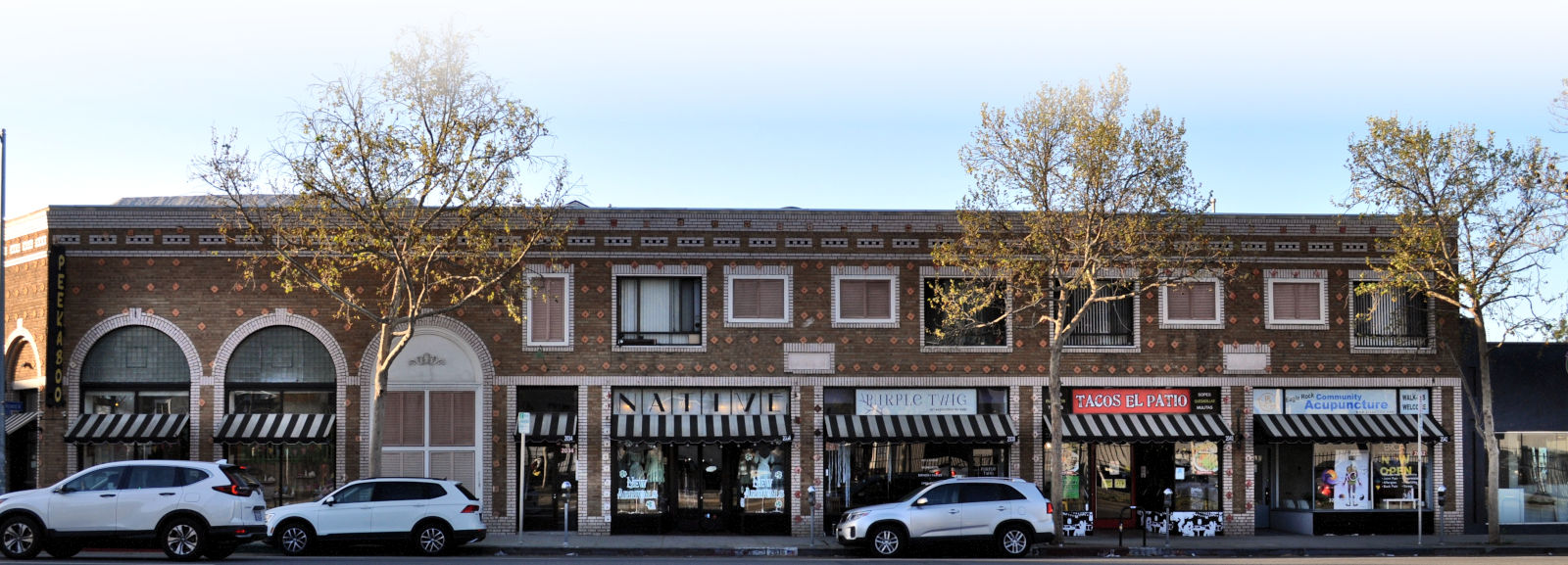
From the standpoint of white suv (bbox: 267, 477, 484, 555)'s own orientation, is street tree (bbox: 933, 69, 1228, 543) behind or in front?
behind

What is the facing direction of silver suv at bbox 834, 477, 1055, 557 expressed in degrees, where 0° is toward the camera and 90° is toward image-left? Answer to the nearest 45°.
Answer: approximately 90°

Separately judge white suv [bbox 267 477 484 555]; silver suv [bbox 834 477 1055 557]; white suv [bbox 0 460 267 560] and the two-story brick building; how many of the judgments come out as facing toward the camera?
1

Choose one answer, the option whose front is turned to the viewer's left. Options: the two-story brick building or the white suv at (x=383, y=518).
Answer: the white suv

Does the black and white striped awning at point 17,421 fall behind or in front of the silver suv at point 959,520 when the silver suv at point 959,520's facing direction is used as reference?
in front

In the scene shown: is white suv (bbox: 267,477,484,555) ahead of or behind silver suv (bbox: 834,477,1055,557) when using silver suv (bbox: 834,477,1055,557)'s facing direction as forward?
ahead

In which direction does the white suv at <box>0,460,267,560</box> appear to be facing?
to the viewer's left

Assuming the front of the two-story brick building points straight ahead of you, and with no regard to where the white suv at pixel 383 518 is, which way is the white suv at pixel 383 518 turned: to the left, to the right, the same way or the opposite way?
to the right

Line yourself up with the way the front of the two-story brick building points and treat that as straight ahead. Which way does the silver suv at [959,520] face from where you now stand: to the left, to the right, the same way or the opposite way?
to the right

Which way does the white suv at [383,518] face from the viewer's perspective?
to the viewer's left

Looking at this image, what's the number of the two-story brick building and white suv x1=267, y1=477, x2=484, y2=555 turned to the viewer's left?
1

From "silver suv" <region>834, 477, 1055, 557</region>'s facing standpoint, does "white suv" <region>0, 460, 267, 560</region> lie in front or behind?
in front

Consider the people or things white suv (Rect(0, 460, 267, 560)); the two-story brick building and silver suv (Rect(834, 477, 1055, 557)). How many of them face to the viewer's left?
2
